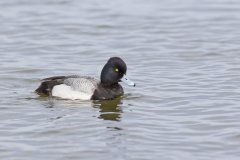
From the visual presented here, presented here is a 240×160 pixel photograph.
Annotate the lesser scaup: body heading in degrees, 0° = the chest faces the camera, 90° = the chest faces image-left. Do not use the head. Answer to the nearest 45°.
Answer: approximately 270°
